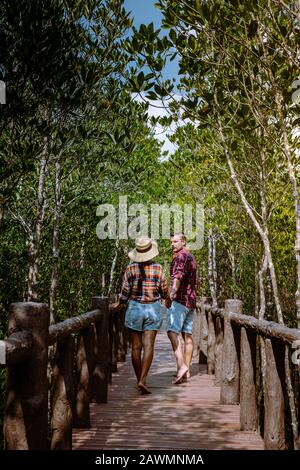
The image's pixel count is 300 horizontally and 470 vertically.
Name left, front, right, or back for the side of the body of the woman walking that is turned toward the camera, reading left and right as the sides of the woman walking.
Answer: back

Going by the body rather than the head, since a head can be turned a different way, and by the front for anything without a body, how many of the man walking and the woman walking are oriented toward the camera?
0

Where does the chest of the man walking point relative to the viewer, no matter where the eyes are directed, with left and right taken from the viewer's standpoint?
facing away from the viewer and to the left of the viewer

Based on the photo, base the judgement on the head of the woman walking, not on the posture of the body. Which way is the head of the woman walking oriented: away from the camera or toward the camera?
away from the camera

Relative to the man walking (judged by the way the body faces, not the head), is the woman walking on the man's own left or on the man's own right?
on the man's own left

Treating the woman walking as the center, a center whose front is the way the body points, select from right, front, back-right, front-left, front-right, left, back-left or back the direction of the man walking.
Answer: front-right
